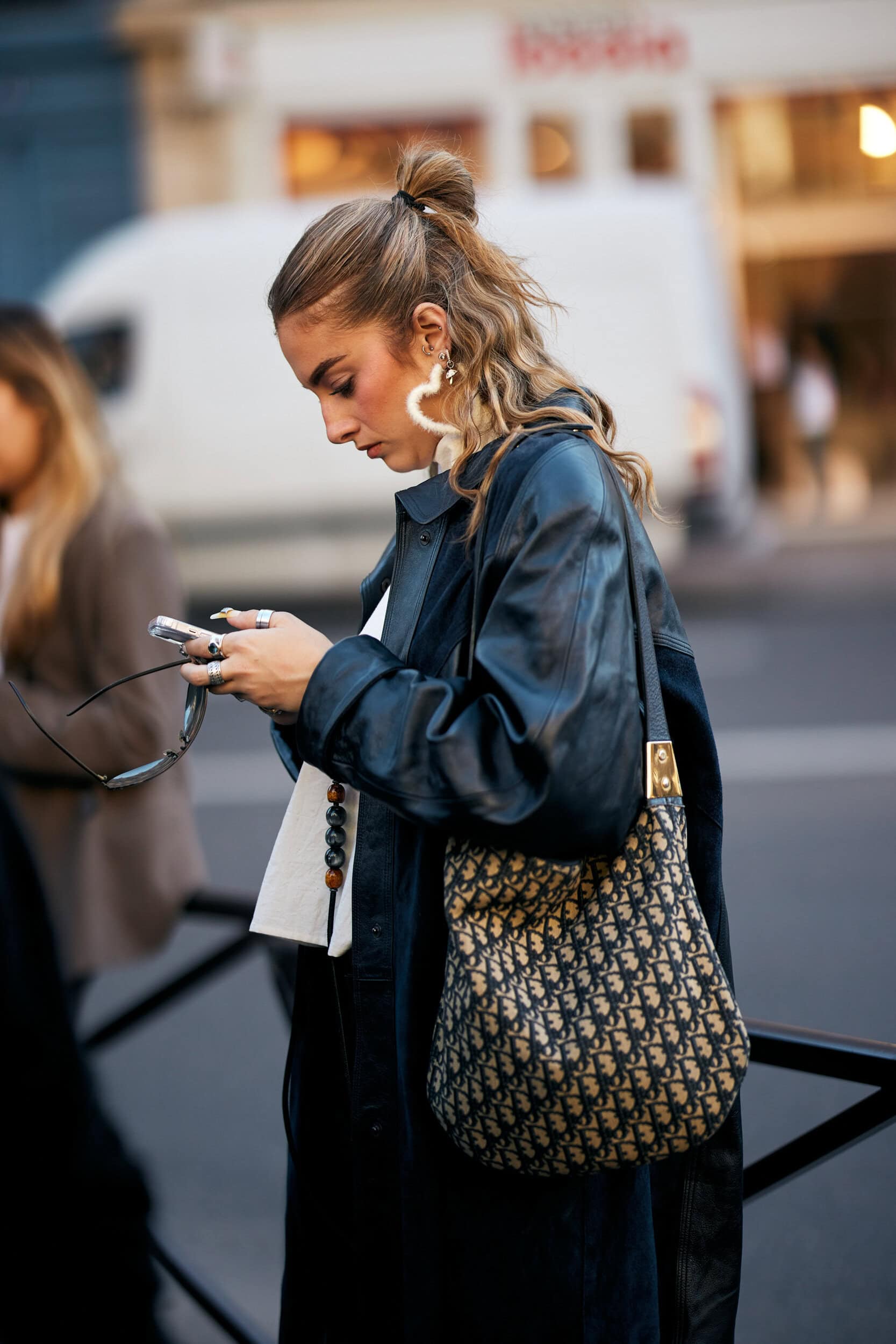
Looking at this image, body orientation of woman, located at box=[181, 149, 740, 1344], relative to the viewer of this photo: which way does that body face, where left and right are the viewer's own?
facing to the left of the viewer

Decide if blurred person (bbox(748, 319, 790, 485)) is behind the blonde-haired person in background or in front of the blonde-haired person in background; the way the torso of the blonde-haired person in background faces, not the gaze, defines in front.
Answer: behind

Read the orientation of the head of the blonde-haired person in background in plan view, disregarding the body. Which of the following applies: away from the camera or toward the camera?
toward the camera

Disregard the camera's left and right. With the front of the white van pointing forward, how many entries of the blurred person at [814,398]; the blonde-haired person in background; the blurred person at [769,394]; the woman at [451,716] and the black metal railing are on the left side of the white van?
3

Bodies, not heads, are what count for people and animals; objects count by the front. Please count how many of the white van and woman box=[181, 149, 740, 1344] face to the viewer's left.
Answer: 2

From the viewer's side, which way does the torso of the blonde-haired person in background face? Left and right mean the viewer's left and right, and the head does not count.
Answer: facing the viewer and to the left of the viewer

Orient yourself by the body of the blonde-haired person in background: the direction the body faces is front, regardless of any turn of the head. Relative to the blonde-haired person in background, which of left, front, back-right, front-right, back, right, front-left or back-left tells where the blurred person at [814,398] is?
back

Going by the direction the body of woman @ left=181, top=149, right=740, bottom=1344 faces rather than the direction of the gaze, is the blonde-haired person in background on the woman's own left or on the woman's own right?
on the woman's own right

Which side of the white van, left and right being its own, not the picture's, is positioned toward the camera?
left

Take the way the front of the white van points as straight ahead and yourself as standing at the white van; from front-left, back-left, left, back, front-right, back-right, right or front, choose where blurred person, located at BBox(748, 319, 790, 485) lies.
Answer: back-right

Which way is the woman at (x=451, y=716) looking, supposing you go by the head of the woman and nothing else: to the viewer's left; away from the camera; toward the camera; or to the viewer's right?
to the viewer's left
